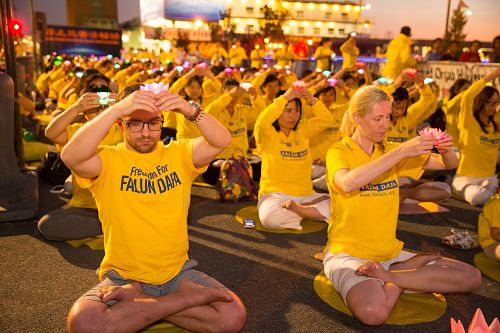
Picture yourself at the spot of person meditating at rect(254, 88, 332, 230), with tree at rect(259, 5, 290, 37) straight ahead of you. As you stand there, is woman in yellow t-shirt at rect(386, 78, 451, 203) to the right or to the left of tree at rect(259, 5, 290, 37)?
right

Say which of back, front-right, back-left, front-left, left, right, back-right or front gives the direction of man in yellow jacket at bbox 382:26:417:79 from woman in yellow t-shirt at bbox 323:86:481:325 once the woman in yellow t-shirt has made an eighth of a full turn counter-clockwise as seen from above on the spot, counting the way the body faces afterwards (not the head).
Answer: left

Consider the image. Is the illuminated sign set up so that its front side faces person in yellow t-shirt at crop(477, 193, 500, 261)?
yes

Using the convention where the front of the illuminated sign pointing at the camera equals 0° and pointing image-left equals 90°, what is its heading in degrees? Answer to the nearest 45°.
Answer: approximately 0°

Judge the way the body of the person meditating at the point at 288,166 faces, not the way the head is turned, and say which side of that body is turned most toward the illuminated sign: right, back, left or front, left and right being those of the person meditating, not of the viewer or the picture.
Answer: back

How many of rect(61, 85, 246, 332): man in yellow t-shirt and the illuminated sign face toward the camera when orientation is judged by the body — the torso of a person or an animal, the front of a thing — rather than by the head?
2

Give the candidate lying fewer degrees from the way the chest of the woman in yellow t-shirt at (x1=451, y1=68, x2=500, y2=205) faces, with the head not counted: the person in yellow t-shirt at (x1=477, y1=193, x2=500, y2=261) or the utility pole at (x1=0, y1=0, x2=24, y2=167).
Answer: the person in yellow t-shirt

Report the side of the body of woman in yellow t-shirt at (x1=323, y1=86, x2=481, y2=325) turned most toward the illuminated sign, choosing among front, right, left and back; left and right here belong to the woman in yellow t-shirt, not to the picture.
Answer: back

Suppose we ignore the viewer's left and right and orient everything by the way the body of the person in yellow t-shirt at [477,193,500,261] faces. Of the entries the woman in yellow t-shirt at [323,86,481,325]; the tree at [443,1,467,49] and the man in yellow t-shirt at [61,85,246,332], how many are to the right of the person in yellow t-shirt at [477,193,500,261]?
2

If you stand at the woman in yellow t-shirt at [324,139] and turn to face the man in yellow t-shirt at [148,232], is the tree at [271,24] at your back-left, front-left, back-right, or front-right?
back-right

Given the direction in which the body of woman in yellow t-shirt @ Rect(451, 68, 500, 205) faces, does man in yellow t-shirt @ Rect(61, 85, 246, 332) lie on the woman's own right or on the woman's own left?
on the woman's own right

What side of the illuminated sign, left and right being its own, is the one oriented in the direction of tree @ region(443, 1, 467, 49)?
left

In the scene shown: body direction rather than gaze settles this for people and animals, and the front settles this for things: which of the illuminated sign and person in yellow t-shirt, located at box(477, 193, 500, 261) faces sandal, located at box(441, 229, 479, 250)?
the illuminated sign
